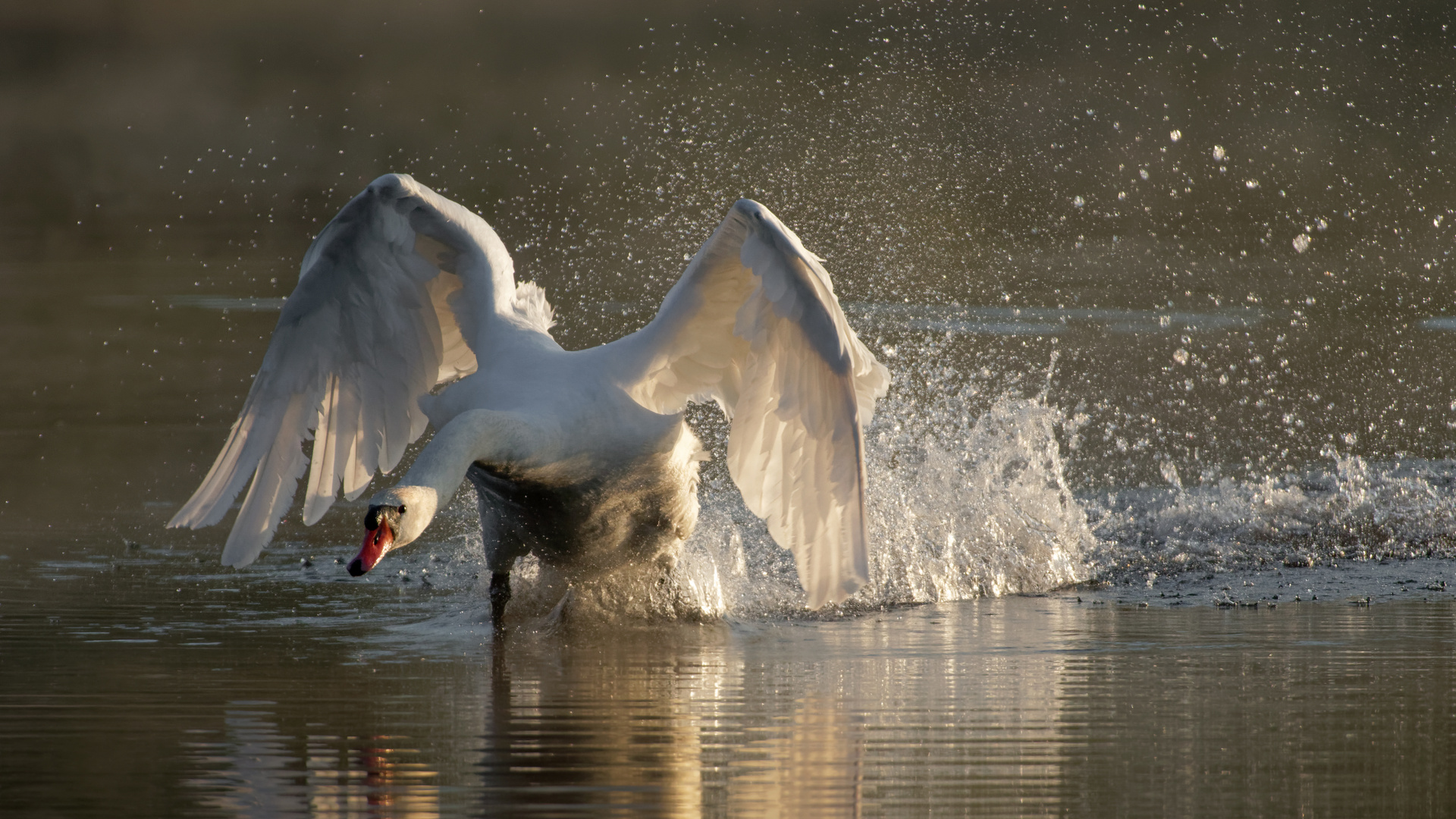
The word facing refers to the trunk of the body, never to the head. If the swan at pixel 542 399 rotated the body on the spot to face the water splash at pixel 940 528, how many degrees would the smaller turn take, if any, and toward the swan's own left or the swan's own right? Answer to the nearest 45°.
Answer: approximately 180°

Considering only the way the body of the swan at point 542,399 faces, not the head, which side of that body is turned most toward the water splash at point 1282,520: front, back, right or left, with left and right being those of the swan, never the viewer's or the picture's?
back
